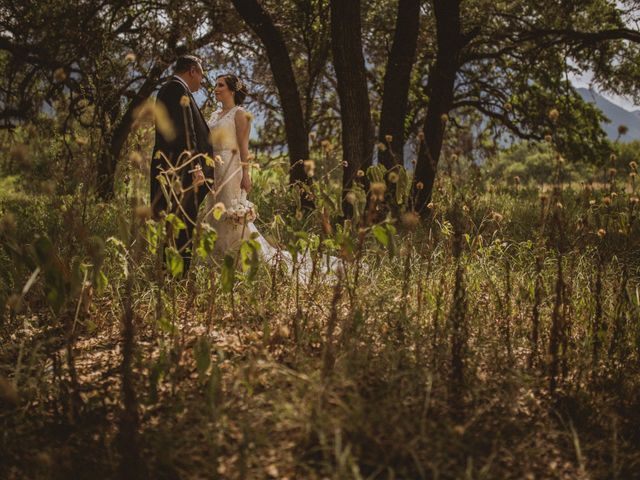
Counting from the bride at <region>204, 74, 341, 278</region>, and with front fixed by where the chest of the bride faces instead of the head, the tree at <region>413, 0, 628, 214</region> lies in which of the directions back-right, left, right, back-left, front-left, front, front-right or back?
back

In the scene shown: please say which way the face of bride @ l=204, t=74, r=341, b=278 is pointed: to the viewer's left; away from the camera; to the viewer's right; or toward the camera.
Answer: to the viewer's left

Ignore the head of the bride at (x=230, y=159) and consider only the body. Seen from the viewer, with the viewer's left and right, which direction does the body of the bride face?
facing the viewer and to the left of the viewer
